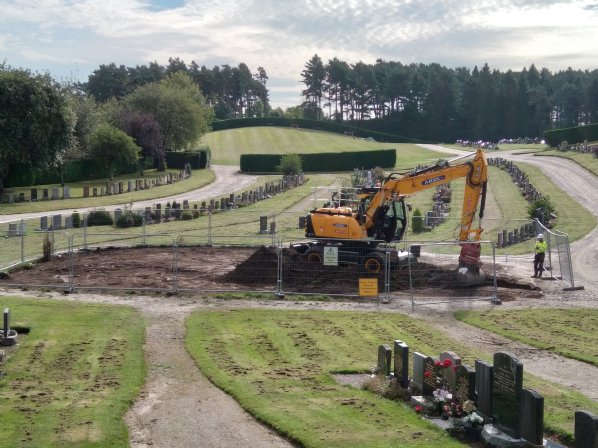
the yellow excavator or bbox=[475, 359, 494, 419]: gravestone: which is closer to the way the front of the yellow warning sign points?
the gravestone

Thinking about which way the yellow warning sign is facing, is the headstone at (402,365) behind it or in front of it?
in front

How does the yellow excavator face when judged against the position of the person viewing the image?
facing to the right of the viewer

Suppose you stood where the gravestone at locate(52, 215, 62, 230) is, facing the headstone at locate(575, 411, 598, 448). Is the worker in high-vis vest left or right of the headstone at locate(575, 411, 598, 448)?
left

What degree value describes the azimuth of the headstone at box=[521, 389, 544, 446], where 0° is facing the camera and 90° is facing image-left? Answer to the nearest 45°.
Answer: approximately 45°

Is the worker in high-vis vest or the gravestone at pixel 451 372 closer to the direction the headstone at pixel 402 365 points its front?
the gravestone

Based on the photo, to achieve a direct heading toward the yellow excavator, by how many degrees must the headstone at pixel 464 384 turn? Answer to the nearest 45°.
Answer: approximately 135° to its right

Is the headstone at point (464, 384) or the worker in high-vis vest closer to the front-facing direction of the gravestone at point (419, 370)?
the headstone

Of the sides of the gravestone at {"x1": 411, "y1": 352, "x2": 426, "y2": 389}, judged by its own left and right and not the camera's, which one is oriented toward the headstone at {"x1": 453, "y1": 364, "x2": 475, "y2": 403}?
left

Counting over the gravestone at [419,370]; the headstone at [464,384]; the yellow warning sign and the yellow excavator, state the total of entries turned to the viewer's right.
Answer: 1

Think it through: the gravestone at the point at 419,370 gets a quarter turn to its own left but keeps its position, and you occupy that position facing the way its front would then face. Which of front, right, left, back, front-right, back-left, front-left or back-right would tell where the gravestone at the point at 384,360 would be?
back

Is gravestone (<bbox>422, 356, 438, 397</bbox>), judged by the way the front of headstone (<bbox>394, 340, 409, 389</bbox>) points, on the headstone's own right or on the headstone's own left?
on the headstone's own left

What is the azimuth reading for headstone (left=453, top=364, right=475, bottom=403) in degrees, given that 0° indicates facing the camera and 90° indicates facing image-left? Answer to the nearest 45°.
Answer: approximately 45°

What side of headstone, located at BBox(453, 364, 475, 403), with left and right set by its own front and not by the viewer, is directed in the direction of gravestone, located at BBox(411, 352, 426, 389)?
right

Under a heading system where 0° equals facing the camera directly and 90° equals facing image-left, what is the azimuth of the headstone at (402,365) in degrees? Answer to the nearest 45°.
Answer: approximately 45°

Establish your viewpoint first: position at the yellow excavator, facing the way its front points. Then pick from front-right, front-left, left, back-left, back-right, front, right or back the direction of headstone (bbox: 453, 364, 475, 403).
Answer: right

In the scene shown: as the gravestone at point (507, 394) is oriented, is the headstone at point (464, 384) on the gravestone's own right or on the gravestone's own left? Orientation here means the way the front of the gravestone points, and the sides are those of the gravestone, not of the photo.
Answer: on the gravestone's own right

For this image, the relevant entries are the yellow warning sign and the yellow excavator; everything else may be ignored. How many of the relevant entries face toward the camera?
1
